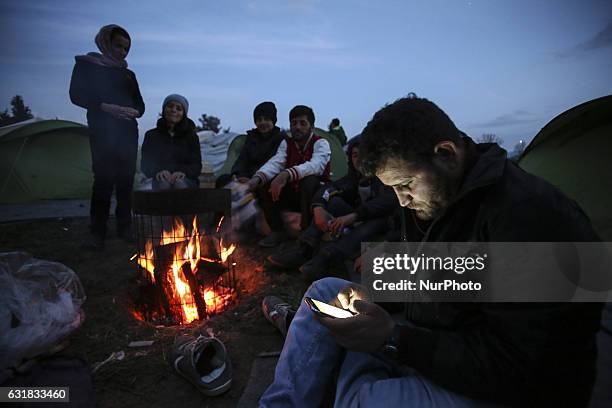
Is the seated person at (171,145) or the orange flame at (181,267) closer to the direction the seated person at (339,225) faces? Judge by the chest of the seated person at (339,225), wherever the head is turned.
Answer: the orange flame

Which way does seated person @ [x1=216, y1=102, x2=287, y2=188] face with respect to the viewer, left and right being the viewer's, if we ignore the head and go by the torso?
facing the viewer and to the left of the viewer

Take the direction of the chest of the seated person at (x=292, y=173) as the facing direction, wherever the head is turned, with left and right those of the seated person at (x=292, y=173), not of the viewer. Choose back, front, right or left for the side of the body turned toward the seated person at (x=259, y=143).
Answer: right

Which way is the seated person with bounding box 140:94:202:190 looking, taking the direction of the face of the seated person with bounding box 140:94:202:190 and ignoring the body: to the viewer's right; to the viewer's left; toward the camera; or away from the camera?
toward the camera

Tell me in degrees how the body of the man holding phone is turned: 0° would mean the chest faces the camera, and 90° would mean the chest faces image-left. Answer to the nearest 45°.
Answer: approximately 90°

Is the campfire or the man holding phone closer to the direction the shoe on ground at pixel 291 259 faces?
the campfire

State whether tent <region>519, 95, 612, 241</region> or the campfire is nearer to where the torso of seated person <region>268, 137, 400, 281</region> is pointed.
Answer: the campfire

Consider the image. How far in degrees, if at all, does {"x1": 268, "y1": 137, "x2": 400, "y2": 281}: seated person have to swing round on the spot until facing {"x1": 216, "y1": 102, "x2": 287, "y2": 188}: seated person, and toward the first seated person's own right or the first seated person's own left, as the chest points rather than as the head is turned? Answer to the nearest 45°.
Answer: approximately 90° to the first seated person's own right

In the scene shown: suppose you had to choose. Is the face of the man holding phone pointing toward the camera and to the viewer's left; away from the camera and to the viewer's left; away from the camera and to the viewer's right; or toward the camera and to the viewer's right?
toward the camera and to the viewer's left

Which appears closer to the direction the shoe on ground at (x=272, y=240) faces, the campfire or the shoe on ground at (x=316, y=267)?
the campfire

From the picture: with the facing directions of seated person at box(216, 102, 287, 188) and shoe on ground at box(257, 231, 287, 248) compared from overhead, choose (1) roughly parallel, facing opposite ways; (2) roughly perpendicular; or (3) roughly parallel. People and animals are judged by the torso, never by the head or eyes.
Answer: roughly parallel

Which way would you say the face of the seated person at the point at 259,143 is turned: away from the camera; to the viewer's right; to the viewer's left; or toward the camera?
toward the camera

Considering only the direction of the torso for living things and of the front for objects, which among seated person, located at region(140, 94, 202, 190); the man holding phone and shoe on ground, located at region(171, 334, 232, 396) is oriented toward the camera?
the seated person
